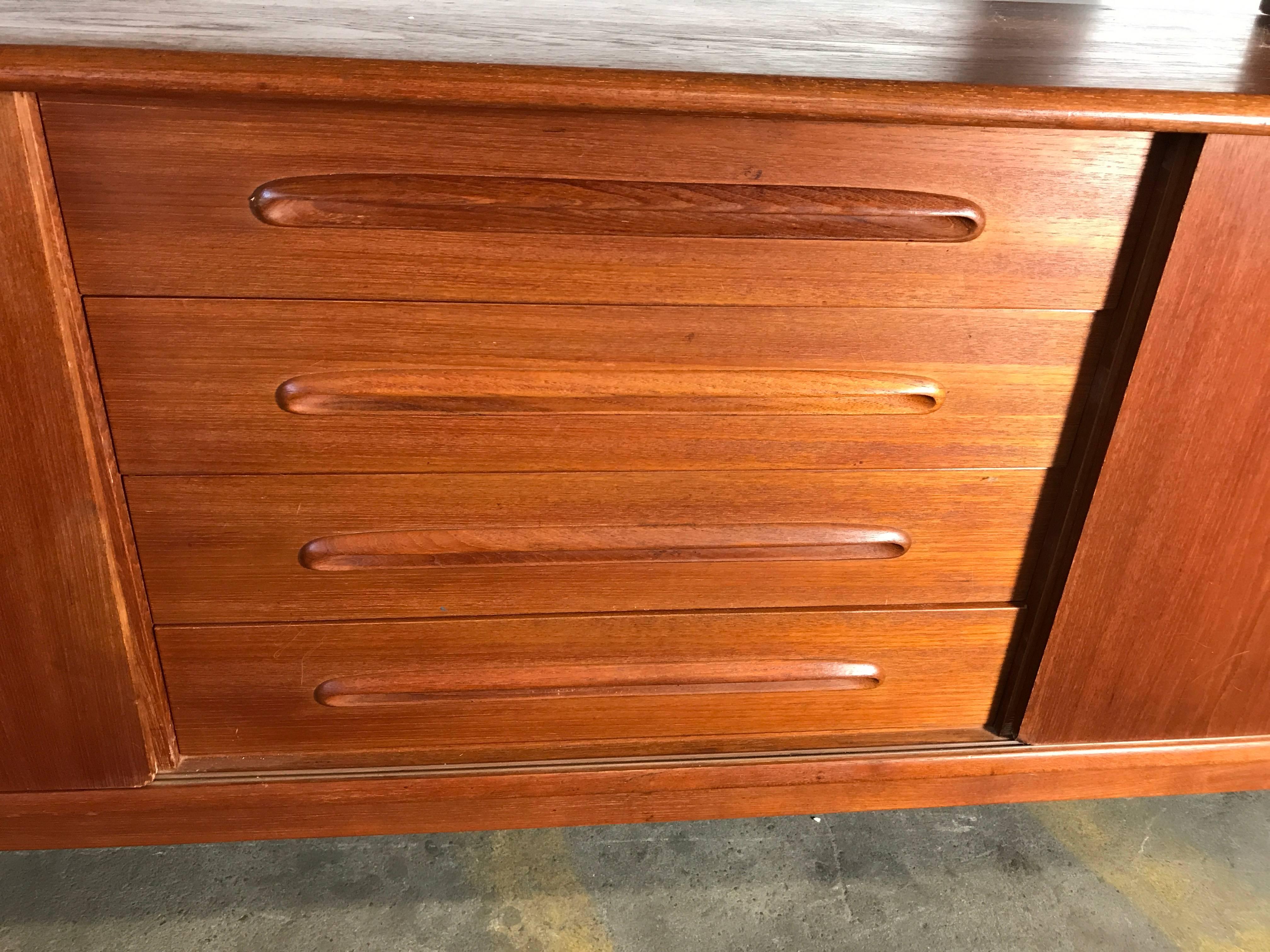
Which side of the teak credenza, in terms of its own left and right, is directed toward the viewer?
front
